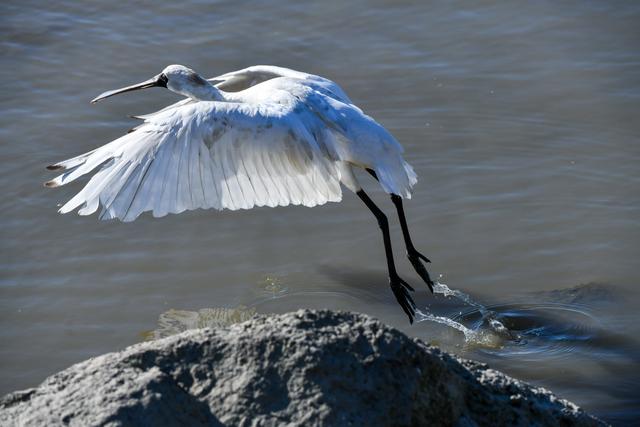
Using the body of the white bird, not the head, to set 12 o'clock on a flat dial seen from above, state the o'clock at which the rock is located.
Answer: The rock is roughly at 9 o'clock from the white bird.

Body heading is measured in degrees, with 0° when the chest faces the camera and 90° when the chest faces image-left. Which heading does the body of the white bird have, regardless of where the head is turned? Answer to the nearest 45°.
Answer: approximately 90°
